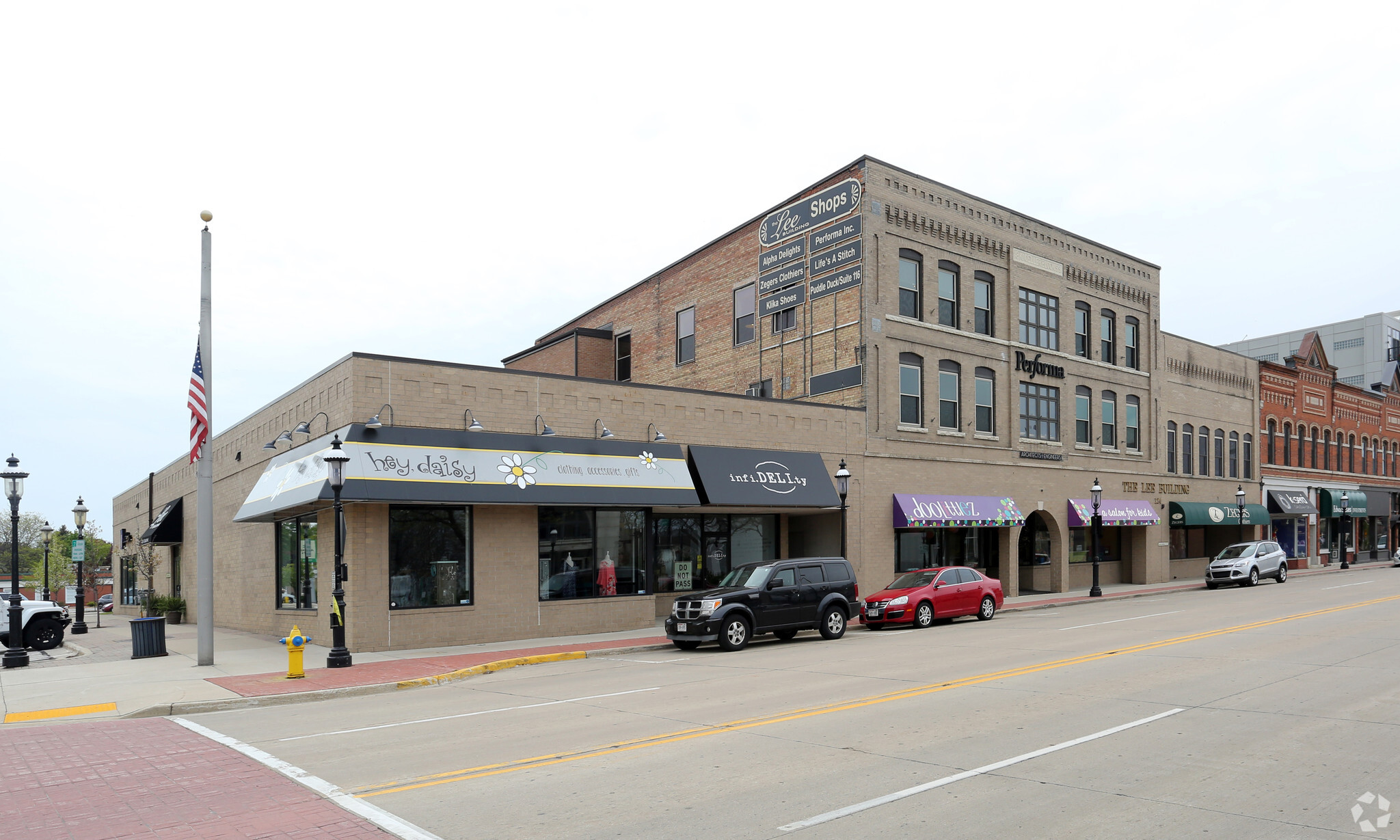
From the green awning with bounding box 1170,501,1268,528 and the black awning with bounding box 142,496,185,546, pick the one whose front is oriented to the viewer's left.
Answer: the black awning

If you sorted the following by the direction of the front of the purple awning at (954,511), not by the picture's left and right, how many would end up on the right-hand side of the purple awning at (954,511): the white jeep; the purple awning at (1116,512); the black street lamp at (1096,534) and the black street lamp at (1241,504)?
1

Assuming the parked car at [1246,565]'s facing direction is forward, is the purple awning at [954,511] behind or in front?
in front

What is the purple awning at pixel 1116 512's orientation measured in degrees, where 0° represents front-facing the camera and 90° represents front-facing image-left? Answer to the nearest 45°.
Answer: approximately 315°

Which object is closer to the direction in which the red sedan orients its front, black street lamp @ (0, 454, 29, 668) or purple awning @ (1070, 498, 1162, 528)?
the black street lamp

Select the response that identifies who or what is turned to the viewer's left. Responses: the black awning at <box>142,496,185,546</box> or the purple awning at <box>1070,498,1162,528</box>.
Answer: the black awning

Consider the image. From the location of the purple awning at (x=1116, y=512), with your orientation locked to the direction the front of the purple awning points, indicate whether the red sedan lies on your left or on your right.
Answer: on your right

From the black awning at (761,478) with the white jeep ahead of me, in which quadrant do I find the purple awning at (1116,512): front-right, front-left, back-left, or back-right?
back-right

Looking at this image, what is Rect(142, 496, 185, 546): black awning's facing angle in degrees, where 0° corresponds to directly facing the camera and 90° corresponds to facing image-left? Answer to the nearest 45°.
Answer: approximately 90°

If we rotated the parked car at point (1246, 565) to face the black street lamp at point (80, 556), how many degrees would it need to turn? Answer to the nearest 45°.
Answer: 0° — it already faces it

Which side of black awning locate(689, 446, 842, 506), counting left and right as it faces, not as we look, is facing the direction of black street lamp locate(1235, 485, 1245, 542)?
left

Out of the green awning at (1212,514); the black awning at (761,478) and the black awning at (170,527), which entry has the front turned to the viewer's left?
the black awning at (170,527)

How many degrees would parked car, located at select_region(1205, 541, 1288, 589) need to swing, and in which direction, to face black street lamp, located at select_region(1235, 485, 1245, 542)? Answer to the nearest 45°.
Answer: approximately 135° to its right

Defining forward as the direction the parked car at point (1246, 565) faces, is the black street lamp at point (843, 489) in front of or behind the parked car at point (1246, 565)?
in front

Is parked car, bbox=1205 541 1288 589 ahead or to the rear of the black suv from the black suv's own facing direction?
to the rear

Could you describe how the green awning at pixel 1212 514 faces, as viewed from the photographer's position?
facing the viewer and to the right of the viewer

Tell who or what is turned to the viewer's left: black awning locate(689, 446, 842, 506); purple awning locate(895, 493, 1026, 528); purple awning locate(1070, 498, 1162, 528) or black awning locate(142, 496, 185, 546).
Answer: black awning locate(142, 496, 185, 546)
